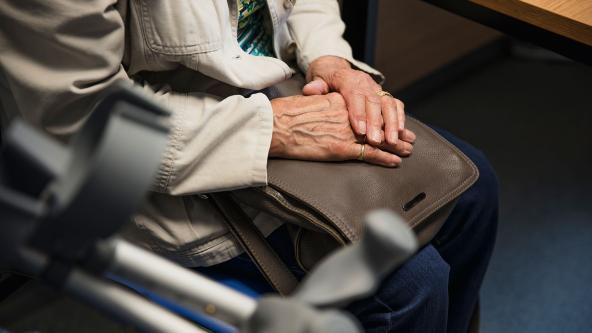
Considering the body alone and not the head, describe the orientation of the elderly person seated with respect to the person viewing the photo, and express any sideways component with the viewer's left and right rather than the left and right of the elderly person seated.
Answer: facing the viewer and to the right of the viewer
